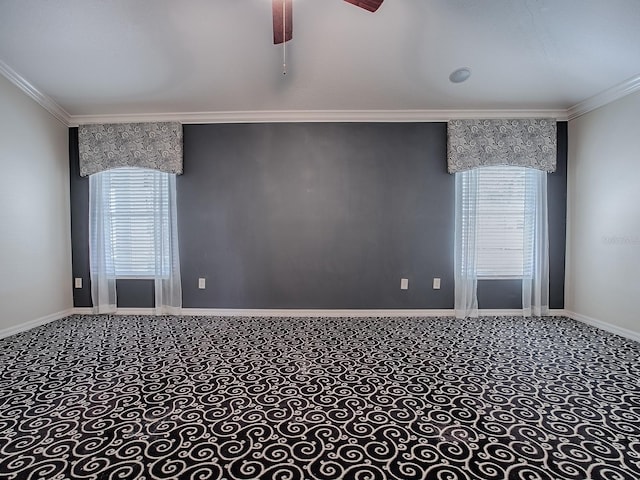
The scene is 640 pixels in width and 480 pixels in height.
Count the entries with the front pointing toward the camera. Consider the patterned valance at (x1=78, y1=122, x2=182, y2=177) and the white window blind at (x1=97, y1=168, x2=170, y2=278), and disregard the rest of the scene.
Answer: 2

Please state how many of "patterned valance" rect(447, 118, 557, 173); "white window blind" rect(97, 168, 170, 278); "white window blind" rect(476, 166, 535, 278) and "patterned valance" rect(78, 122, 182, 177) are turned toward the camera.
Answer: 4

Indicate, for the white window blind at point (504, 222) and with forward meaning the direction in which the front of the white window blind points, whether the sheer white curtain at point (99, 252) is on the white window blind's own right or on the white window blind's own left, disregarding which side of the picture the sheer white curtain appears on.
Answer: on the white window blind's own right

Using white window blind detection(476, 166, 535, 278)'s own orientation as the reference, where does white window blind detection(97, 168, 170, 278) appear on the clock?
white window blind detection(97, 168, 170, 278) is roughly at 2 o'clock from white window blind detection(476, 166, 535, 278).

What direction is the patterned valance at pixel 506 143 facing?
toward the camera

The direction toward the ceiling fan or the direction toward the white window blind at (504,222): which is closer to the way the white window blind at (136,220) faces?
the ceiling fan

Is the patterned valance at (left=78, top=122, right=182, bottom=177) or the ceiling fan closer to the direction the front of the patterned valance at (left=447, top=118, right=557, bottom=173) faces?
the ceiling fan

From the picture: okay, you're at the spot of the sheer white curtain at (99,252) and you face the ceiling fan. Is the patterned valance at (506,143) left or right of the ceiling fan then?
left

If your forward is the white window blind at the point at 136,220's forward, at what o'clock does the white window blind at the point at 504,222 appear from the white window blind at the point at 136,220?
the white window blind at the point at 504,222 is roughly at 10 o'clock from the white window blind at the point at 136,220.

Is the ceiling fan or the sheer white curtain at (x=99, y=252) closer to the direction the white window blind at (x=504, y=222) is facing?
the ceiling fan

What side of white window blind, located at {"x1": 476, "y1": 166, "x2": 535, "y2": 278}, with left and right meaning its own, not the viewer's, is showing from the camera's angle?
front
